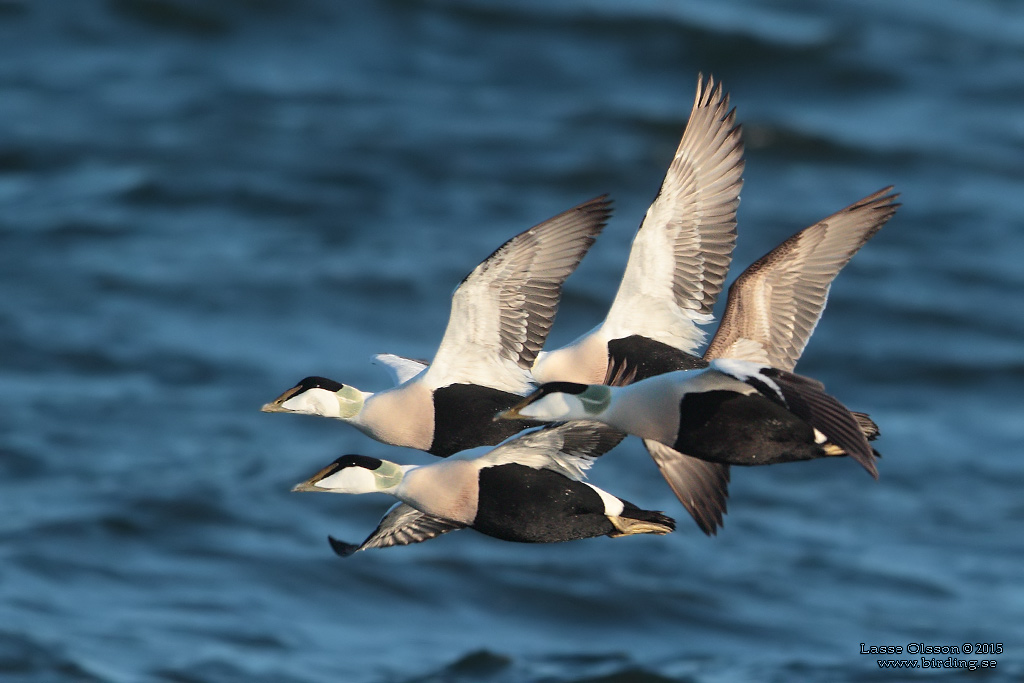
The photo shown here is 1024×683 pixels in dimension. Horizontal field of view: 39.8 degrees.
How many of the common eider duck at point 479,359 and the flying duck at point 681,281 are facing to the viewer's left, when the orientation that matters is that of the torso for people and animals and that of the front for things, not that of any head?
2

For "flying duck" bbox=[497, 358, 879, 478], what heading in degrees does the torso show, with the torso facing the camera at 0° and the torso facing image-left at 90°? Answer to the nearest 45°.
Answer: approximately 90°

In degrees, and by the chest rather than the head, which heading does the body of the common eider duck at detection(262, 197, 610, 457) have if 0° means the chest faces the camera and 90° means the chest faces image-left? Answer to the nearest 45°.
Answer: approximately 90°

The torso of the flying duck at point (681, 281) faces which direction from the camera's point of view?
to the viewer's left

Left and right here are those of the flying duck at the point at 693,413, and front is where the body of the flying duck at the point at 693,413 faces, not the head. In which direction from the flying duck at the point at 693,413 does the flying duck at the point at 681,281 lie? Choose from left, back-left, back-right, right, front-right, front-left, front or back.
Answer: right

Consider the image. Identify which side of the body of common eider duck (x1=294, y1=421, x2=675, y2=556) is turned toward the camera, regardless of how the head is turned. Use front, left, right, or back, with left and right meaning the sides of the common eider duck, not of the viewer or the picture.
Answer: left

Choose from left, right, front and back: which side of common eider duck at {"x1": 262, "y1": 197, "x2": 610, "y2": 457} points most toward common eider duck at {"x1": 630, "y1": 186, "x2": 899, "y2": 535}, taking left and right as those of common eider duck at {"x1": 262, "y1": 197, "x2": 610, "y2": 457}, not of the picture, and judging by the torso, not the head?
back

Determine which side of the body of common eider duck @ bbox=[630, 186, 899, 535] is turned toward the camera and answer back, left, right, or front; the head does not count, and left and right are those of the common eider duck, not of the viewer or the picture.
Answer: left

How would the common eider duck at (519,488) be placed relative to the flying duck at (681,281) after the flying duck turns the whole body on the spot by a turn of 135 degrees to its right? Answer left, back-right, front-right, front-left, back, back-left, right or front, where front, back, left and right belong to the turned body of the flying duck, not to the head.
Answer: back

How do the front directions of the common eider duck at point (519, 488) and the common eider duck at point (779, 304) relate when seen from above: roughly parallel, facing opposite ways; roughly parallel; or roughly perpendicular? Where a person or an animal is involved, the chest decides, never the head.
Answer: roughly parallel

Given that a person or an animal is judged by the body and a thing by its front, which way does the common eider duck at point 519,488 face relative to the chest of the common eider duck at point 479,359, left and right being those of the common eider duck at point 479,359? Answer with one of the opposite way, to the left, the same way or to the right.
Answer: the same way

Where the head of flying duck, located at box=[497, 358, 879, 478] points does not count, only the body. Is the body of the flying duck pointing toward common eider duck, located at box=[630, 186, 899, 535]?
no

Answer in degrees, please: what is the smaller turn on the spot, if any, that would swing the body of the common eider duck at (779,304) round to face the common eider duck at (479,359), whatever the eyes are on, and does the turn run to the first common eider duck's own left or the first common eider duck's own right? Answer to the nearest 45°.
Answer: approximately 45° to the first common eider duck's own left
